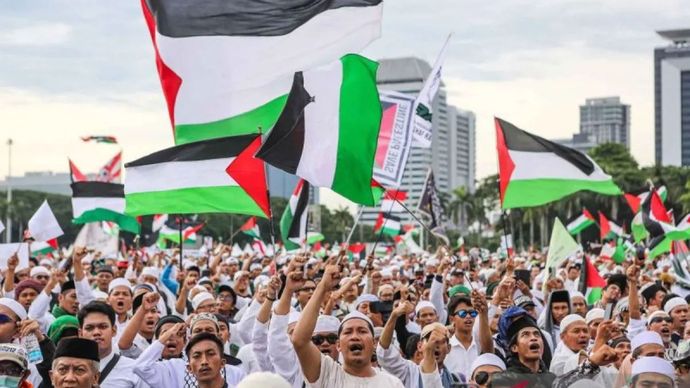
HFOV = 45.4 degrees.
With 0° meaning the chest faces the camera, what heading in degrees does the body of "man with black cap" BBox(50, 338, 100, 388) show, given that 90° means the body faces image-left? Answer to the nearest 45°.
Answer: approximately 0°

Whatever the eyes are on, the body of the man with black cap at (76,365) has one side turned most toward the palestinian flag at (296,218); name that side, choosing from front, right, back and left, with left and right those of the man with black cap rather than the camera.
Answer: back

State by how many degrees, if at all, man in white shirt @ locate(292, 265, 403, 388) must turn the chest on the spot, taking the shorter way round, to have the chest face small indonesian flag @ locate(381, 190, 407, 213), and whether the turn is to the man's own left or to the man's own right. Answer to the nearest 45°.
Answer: approximately 180°

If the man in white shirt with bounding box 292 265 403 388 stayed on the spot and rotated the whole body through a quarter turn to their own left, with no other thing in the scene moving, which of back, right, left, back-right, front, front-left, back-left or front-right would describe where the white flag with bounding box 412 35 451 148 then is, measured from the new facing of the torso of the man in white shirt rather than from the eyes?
left

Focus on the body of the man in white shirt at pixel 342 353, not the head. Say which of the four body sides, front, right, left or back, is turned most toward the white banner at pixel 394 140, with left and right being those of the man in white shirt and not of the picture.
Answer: back

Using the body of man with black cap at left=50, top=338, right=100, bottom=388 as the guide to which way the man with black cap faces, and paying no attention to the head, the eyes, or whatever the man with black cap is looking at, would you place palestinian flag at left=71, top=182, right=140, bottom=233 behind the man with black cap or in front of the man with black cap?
behind

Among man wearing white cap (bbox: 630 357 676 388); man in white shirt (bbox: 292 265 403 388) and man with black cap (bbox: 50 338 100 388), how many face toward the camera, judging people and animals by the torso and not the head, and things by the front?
3
